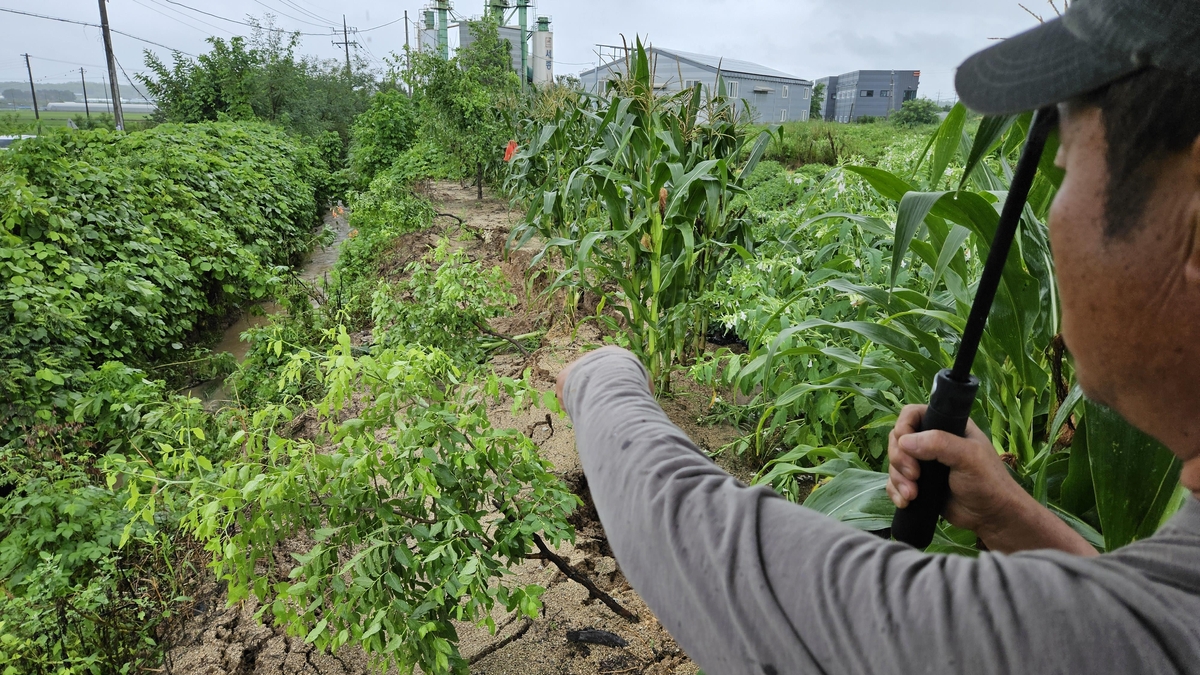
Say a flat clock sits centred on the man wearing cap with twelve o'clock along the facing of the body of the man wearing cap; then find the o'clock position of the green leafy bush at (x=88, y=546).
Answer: The green leafy bush is roughly at 11 o'clock from the man wearing cap.

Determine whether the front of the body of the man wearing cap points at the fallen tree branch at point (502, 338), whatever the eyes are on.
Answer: yes

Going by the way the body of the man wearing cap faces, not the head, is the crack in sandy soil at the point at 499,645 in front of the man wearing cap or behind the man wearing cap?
in front

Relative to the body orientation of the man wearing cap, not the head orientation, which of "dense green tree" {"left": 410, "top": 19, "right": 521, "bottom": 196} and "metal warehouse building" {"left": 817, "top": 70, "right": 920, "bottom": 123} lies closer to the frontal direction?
the dense green tree

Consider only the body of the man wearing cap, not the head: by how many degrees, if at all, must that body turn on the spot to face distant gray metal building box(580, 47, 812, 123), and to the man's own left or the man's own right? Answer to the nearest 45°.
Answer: approximately 45° to the man's own right

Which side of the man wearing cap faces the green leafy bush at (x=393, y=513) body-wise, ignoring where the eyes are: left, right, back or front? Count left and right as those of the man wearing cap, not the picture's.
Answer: front

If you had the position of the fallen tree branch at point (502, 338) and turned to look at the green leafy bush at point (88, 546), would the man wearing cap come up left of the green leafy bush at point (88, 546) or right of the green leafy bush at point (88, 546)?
left

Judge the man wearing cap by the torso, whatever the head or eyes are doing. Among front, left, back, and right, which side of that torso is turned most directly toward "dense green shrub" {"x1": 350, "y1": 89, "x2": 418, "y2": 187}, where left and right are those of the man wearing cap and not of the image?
front

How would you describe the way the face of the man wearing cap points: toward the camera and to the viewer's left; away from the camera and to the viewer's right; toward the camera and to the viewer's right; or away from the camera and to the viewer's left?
away from the camera and to the viewer's left

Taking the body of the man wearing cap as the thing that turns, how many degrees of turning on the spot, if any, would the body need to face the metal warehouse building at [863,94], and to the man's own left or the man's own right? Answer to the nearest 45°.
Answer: approximately 45° to the man's own right

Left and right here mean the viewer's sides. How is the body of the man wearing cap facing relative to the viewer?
facing away from the viewer and to the left of the viewer
